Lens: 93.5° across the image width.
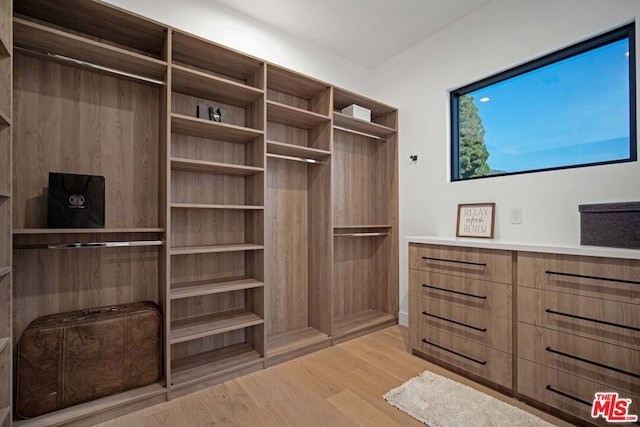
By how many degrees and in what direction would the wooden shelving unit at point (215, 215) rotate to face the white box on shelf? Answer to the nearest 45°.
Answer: approximately 45° to its left

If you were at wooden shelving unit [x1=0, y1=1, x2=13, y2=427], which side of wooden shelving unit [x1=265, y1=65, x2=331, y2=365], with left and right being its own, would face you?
right

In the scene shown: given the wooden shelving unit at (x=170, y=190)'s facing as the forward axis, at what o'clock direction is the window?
The window is roughly at 11 o'clock from the wooden shelving unit.

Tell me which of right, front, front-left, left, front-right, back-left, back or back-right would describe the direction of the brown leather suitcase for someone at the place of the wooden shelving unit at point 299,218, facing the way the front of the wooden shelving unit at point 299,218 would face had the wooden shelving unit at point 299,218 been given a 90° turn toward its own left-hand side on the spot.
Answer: back

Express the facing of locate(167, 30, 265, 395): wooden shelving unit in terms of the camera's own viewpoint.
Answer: facing the viewer and to the right of the viewer

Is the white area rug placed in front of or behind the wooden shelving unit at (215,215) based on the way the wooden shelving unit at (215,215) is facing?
in front

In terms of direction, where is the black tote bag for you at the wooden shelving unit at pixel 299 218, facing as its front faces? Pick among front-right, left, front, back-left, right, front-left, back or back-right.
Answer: right

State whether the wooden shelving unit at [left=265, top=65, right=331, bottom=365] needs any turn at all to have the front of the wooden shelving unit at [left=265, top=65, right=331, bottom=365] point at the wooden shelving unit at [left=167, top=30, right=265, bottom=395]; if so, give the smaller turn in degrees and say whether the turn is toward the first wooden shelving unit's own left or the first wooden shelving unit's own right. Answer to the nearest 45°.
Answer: approximately 90° to the first wooden shelving unit's own right

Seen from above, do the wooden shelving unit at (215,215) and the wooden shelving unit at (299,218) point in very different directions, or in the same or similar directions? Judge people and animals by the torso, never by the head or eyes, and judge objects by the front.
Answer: same or similar directions

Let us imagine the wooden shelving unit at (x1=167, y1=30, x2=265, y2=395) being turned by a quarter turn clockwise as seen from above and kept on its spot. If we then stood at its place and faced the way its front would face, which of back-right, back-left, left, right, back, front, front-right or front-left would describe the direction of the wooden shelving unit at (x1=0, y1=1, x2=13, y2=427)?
front

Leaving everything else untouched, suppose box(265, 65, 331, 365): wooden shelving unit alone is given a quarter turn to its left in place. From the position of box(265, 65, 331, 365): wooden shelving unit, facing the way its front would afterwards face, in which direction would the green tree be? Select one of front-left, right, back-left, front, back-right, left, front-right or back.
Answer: front-right

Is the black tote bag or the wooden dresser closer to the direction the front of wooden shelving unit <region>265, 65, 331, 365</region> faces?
the wooden dresser

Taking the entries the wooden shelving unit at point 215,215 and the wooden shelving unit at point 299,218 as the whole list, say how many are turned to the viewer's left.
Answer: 0

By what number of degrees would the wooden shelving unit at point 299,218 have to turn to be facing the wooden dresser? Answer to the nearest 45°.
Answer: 0° — it already faces it
